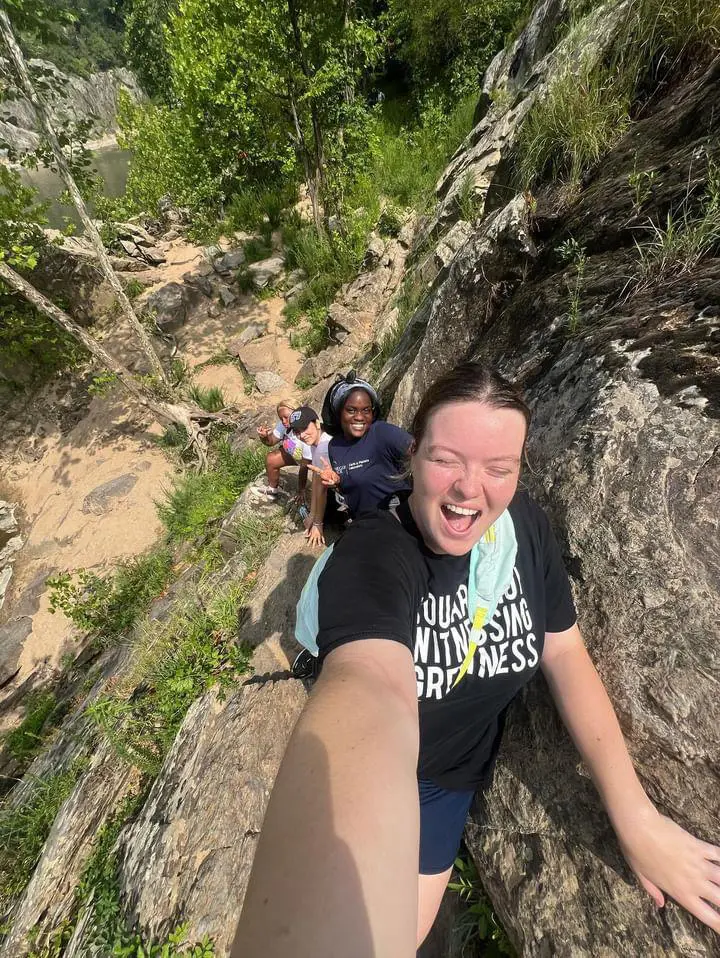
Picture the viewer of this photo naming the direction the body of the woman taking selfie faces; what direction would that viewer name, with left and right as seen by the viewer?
facing the viewer

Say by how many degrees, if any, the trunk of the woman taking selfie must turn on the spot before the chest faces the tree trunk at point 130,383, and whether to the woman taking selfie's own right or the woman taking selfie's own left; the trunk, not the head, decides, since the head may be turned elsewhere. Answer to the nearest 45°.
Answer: approximately 135° to the woman taking selfie's own right

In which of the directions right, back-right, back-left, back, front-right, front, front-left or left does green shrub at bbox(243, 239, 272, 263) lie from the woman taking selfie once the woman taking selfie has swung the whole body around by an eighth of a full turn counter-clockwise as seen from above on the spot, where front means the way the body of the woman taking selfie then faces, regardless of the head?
back-left

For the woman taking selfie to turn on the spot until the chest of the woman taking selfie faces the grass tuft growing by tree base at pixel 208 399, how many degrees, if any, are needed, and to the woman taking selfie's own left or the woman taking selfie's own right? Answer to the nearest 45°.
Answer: approximately 135° to the woman taking selfie's own right

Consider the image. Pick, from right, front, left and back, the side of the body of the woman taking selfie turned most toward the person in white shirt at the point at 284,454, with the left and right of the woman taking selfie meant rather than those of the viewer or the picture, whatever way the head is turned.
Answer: back

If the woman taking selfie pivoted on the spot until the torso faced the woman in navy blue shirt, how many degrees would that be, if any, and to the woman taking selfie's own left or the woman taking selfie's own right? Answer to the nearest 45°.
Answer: approximately 180°

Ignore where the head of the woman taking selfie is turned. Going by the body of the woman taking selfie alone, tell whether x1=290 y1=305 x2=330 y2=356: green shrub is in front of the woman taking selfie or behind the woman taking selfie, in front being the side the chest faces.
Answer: behind

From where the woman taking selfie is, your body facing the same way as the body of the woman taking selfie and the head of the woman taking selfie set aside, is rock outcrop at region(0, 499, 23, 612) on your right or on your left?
on your right

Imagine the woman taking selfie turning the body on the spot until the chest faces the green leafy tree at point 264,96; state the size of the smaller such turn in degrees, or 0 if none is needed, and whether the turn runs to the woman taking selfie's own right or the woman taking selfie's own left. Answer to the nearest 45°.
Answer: approximately 180°

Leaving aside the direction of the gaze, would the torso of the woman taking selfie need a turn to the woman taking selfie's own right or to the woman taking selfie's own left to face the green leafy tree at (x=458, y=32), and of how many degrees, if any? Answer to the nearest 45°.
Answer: approximately 180°

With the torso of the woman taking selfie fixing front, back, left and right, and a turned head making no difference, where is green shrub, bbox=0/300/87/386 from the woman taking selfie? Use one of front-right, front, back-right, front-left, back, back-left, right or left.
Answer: back-right

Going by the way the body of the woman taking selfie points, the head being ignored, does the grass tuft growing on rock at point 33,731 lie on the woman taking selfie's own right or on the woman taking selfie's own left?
on the woman taking selfie's own right

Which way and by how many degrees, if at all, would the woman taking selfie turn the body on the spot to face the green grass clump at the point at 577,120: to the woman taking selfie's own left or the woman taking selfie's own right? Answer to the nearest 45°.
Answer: approximately 135° to the woman taking selfie's own left

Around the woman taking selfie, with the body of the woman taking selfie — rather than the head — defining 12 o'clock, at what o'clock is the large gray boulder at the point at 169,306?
The large gray boulder is roughly at 5 o'clock from the woman taking selfie.

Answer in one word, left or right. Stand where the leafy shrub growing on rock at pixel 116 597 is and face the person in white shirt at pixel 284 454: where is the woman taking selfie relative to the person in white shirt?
right
